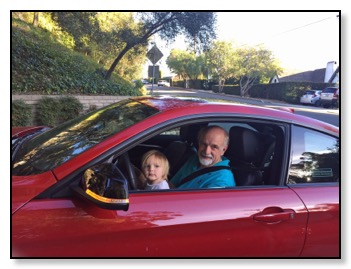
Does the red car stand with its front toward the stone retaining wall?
no

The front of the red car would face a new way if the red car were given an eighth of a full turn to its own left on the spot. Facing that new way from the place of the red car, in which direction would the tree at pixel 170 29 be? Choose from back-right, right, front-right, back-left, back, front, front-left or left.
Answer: back

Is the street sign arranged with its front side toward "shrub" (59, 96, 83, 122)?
no

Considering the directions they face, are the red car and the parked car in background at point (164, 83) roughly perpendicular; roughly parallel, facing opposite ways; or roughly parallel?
roughly perpendicular

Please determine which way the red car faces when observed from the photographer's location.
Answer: facing the viewer and to the left of the viewer

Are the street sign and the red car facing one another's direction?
no
